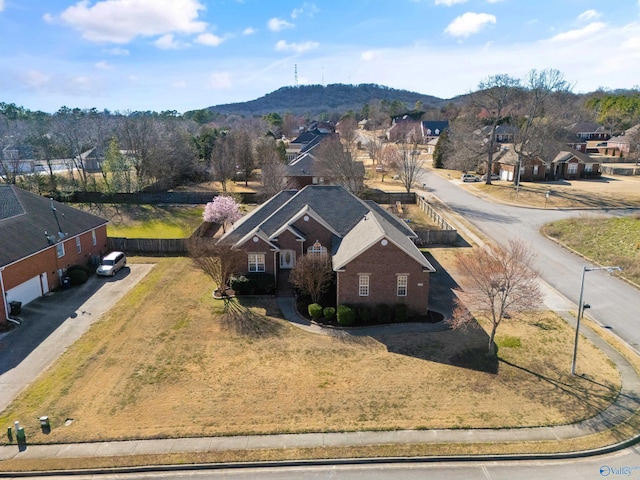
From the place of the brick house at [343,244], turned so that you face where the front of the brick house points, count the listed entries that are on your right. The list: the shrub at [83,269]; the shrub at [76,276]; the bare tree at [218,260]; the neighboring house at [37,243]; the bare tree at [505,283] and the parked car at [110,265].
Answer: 5

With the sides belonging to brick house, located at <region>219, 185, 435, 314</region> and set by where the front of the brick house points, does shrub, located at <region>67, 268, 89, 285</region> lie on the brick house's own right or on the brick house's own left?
on the brick house's own right

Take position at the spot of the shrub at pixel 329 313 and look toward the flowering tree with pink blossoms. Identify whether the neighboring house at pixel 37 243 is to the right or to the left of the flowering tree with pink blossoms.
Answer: left

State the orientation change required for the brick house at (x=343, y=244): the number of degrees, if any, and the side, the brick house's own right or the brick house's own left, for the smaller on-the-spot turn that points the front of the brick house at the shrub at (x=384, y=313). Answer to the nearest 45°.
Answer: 0° — it already faces it

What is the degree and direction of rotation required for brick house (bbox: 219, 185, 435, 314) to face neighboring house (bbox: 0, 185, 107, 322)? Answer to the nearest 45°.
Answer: approximately 90° to its right

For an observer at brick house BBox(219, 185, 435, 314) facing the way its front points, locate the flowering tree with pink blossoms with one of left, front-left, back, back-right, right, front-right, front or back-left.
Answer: back-right

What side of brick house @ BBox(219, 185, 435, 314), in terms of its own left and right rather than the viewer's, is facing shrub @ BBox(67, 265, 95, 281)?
right

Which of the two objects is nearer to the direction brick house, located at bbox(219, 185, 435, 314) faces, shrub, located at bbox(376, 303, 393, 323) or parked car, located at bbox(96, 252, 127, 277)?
the shrub

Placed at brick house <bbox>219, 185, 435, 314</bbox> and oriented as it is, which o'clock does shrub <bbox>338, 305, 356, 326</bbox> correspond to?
The shrub is roughly at 12 o'clock from the brick house.

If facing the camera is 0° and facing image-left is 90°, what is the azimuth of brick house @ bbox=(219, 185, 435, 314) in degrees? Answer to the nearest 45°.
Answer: approximately 0°

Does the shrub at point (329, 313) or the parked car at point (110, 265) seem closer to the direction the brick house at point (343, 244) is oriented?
the shrub

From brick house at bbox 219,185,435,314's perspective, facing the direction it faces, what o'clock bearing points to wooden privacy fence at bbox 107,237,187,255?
The wooden privacy fence is roughly at 4 o'clock from the brick house.

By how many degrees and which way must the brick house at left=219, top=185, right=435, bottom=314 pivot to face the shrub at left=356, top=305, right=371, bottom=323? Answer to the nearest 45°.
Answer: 0° — it already faces it
